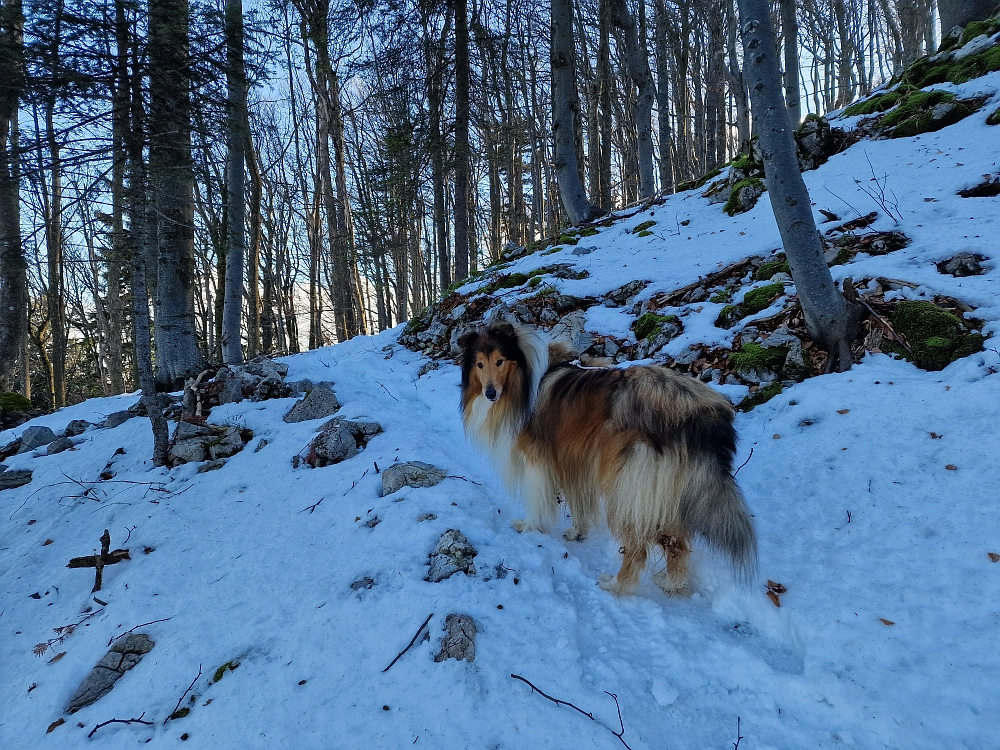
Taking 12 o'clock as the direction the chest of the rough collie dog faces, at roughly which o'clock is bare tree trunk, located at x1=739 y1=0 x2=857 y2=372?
The bare tree trunk is roughly at 3 o'clock from the rough collie dog.

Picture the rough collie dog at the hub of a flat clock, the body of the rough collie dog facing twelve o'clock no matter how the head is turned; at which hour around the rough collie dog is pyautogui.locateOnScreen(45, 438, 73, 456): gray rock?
The gray rock is roughly at 11 o'clock from the rough collie dog.

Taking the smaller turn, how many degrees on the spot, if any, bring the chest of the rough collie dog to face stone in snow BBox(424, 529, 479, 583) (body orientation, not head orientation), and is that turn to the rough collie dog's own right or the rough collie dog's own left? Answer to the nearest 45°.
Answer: approximately 45° to the rough collie dog's own left

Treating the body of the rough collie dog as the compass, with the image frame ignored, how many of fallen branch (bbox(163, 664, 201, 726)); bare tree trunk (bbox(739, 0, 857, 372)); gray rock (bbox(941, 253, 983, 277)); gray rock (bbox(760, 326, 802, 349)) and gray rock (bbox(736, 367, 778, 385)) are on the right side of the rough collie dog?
4

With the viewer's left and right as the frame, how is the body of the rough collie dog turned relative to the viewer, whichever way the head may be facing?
facing away from the viewer and to the left of the viewer

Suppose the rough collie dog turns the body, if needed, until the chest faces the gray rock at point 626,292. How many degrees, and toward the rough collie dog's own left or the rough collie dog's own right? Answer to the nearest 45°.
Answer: approximately 45° to the rough collie dog's own right

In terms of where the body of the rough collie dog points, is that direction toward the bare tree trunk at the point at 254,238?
yes

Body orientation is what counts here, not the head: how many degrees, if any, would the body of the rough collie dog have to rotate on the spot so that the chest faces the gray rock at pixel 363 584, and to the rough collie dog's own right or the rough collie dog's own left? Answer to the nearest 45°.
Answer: approximately 45° to the rough collie dog's own left

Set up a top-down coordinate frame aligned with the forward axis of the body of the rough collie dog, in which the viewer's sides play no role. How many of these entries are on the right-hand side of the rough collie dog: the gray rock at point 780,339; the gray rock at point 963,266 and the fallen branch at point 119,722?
2

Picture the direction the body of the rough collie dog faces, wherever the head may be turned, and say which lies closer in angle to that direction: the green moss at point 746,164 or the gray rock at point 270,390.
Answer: the gray rock

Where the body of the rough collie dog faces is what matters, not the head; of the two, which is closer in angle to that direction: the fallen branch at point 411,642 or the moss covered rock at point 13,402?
the moss covered rock
